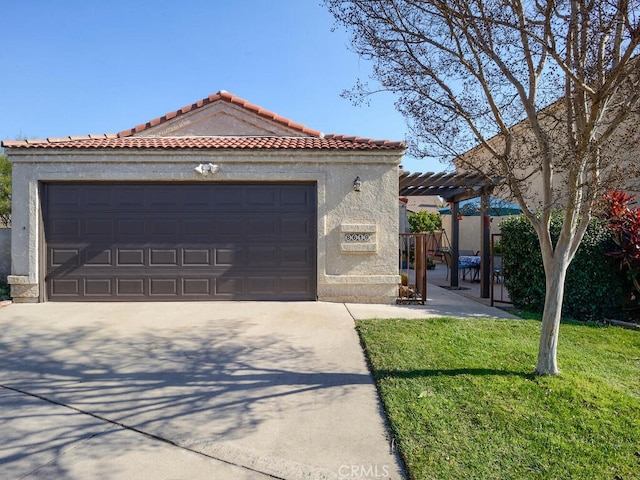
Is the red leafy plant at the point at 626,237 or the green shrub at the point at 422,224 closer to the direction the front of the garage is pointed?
the red leafy plant

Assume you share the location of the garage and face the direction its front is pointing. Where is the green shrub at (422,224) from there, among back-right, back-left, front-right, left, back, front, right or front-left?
back-left

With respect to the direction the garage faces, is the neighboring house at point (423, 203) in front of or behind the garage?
behind

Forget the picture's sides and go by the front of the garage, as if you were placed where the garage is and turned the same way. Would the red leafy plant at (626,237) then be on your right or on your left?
on your left

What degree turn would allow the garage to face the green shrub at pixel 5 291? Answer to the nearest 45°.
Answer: approximately 90° to its right

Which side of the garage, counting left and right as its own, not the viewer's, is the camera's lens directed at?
front
